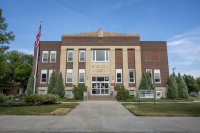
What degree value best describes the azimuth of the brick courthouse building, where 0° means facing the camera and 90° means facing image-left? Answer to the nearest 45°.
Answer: approximately 0°

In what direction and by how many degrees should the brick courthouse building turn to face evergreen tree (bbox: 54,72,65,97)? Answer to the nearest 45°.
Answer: approximately 90° to its right

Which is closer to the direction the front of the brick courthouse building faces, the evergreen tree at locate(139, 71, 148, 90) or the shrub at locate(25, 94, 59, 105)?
the shrub

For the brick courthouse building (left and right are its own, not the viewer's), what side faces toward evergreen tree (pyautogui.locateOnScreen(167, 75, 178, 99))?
left

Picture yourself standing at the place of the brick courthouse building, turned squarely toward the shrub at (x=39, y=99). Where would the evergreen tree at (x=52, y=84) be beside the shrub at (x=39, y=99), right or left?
right

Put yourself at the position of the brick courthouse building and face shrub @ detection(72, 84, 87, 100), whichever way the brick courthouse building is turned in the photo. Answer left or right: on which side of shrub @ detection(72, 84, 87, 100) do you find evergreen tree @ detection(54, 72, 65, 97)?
right

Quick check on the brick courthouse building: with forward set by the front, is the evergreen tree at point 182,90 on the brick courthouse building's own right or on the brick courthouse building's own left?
on the brick courthouse building's own left
